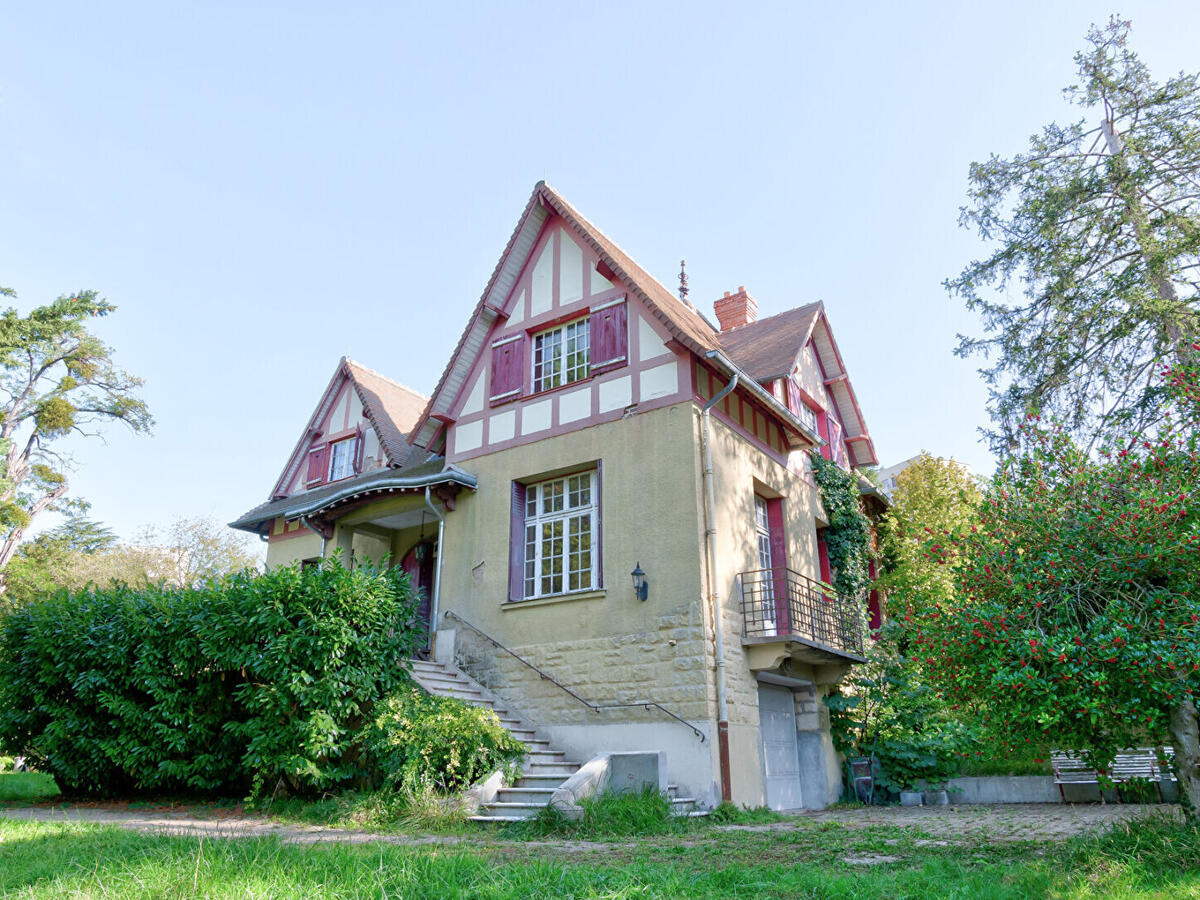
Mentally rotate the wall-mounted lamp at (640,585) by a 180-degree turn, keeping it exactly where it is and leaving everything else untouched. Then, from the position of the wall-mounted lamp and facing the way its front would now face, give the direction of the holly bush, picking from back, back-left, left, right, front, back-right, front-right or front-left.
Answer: right

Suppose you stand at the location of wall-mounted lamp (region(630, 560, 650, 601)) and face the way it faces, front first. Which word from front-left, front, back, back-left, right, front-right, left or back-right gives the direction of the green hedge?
front-right

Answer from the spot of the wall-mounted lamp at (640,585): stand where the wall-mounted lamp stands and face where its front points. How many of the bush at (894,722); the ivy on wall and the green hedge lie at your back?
2

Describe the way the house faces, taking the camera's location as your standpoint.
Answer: facing the viewer and to the left of the viewer

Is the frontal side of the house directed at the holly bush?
no

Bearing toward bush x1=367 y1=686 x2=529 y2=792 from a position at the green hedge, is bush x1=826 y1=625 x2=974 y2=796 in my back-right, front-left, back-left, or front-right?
front-left

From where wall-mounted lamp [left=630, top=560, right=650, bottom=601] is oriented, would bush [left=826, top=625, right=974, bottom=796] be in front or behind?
behind

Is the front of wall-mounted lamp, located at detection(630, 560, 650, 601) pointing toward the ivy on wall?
no
